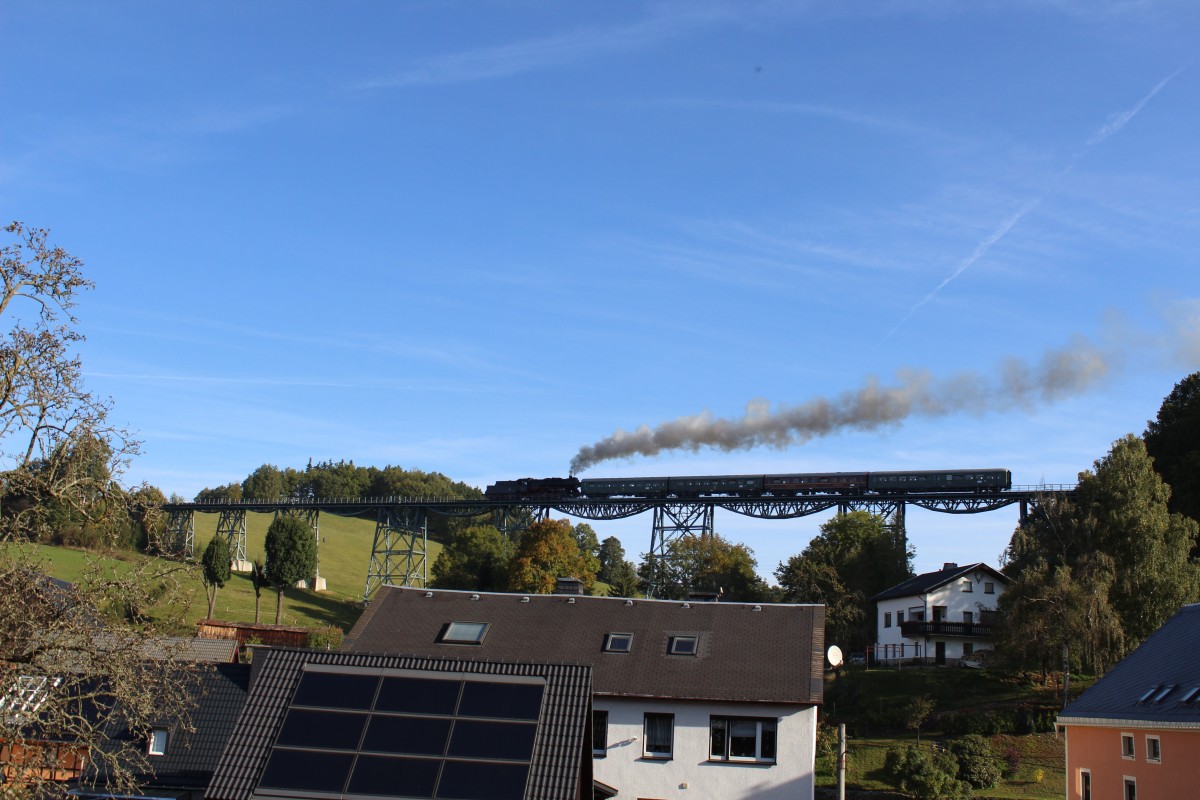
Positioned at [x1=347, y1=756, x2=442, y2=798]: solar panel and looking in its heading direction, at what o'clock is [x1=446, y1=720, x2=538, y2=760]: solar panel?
[x1=446, y1=720, x2=538, y2=760]: solar panel is roughly at 9 o'clock from [x1=347, y1=756, x2=442, y2=798]: solar panel.

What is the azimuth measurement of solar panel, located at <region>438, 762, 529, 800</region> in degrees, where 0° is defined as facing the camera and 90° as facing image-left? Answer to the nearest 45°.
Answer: approximately 0°

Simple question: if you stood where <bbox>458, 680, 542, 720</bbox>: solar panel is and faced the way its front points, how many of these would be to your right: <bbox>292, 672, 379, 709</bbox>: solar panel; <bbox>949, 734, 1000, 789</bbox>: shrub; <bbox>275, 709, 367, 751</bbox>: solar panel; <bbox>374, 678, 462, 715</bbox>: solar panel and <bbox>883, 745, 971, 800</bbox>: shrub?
3

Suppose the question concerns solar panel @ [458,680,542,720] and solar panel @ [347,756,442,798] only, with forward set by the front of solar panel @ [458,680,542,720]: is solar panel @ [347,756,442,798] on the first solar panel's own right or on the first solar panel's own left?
on the first solar panel's own right

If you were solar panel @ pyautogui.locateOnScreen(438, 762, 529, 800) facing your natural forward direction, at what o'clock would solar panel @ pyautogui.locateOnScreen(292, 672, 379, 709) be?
solar panel @ pyautogui.locateOnScreen(292, 672, 379, 709) is roughly at 4 o'clock from solar panel @ pyautogui.locateOnScreen(438, 762, 529, 800).

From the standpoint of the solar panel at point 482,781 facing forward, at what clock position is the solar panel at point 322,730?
the solar panel at point 322,730 is roughly at 4 o'clock from the solar panel at point 482,781.

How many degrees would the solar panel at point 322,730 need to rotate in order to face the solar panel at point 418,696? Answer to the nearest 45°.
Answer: approximately 90° to its left

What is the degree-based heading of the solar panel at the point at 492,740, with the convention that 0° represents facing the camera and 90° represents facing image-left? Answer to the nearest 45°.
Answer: approximately 0°

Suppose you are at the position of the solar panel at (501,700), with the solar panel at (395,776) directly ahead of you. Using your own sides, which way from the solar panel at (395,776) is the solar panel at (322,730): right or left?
right

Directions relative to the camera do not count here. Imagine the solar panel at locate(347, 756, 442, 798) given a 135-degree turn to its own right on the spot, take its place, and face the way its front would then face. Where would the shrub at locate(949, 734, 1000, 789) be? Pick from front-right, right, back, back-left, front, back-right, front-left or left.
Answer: right
